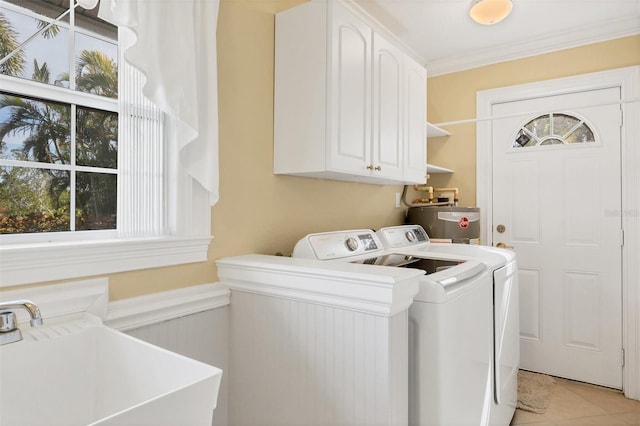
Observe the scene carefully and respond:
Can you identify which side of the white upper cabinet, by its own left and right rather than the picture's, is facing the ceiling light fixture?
left

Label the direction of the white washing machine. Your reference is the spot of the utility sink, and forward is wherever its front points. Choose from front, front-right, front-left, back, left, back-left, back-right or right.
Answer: front-left

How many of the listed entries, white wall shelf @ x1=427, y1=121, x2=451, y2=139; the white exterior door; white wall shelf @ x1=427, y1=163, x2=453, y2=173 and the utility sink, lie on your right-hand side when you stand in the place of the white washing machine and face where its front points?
1

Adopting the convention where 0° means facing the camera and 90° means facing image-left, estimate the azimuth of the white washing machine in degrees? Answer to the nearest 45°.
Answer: approximately 315°

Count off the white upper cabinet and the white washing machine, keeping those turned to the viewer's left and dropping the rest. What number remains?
0

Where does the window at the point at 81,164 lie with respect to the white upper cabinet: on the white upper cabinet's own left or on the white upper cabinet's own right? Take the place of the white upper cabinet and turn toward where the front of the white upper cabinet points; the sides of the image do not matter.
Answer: on the white upper cabinet's own right

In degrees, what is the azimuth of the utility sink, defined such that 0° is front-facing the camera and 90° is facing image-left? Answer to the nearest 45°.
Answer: approximately 315°

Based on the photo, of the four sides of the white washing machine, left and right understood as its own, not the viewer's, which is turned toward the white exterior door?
left

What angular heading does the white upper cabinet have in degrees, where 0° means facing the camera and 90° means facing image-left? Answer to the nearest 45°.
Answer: approximately 315°

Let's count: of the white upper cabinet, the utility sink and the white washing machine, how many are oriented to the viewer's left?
0

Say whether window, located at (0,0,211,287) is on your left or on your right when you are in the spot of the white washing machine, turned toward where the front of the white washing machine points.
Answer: on your right
